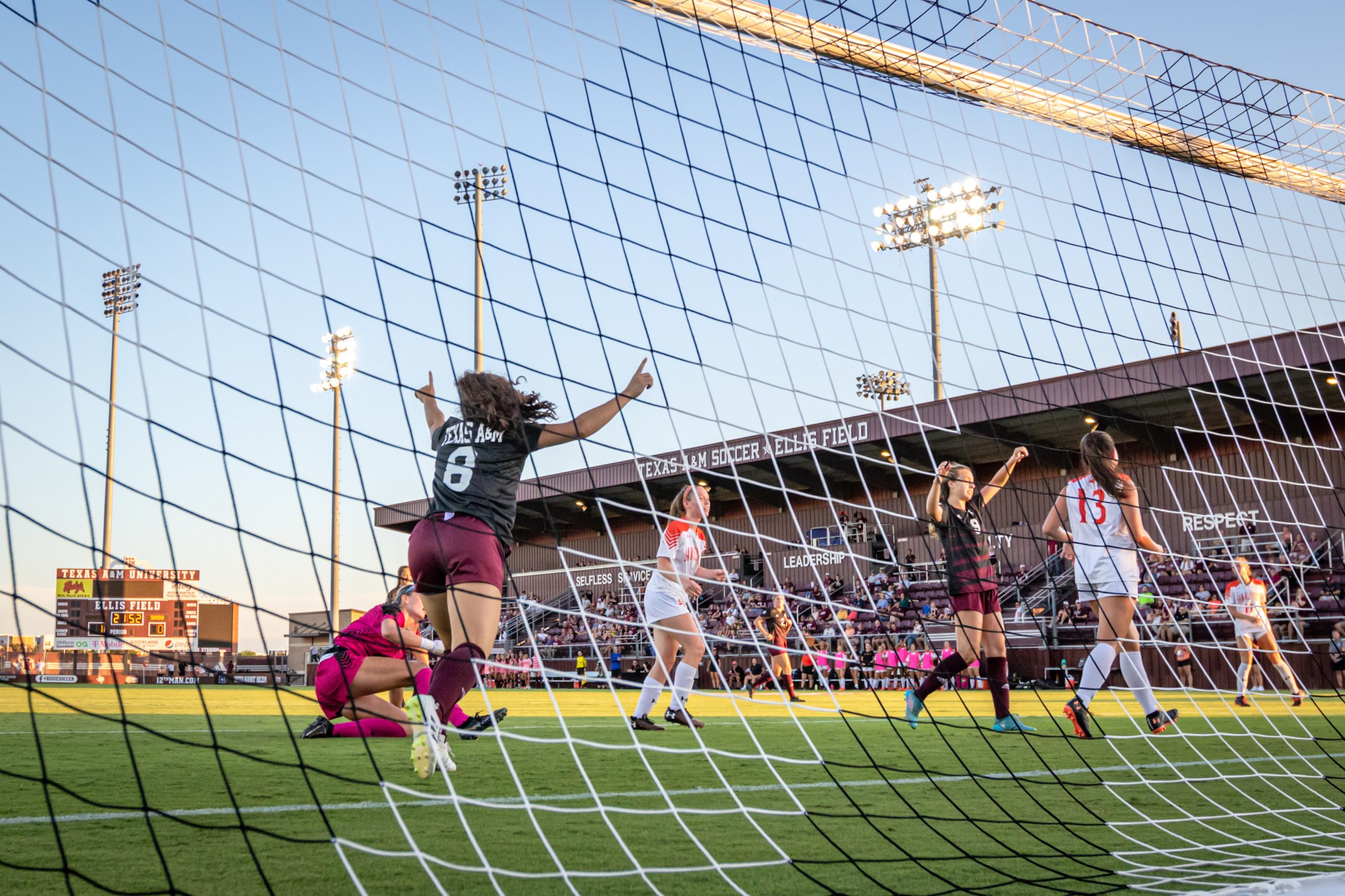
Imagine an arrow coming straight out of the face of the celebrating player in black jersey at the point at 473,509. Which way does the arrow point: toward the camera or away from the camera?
away from the camera

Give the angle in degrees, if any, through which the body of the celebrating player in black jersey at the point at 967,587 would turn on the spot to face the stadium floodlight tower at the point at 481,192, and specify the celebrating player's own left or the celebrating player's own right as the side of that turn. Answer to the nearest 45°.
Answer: approximately 180°

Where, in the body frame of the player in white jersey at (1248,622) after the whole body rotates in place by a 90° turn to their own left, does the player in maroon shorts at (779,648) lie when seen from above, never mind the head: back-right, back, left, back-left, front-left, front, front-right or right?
back

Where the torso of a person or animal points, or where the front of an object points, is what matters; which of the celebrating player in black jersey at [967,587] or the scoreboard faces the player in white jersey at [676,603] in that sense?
the scoreboard

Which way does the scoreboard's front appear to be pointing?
toward the camera

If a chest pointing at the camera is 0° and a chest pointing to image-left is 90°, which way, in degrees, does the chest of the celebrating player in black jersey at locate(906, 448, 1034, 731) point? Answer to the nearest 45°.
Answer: approximately 315°

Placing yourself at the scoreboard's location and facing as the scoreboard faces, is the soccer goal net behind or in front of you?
in front

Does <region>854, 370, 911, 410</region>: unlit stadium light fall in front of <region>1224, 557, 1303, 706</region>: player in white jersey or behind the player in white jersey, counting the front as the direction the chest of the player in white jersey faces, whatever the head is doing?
behind

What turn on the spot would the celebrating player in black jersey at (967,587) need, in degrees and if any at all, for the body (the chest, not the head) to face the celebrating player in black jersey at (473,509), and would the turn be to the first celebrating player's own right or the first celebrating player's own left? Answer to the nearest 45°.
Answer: approximately 90° to the first celebrating player's own right

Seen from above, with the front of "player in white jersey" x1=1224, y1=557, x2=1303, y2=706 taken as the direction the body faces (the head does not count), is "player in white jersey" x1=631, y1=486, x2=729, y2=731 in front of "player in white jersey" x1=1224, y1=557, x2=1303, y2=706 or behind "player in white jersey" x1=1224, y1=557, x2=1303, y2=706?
in front

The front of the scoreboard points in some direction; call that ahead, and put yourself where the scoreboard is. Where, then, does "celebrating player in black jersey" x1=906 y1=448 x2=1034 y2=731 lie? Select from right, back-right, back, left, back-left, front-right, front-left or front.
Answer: front

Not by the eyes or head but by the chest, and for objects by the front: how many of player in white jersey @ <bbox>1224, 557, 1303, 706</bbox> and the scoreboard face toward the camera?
2

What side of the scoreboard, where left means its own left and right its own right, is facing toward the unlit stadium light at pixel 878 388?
left

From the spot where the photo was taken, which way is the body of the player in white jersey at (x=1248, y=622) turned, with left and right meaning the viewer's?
facing the viewer
